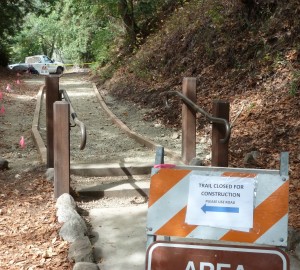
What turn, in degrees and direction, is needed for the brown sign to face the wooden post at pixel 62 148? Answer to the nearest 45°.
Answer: approximately 135° to its right

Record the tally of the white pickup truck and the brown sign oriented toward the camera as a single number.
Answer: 1

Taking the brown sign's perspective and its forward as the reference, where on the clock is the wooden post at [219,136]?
The wooden post is roughly at 6 o'clock from the brown sign.

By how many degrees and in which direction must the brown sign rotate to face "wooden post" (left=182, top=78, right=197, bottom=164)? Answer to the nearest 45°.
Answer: approximately 180°

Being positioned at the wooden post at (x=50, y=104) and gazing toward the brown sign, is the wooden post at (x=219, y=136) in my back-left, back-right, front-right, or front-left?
front-left

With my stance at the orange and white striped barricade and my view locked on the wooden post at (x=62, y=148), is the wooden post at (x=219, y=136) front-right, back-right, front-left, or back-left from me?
front-right

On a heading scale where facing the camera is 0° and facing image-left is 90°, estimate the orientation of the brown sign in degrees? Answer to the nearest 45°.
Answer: approximately 0°

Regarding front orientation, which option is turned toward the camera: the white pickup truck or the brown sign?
the brown sign

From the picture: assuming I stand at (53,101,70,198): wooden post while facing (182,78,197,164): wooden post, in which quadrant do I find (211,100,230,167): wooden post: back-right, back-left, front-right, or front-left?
front-right
